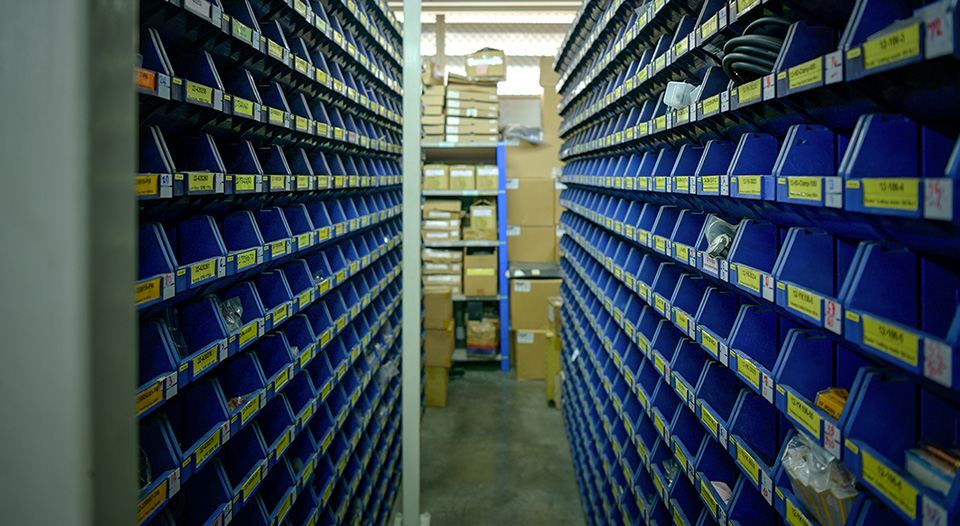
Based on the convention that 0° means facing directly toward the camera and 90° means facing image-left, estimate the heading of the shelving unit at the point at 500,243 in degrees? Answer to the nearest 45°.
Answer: approximately 0°

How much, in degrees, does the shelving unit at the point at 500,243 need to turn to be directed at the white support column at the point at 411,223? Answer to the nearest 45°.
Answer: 0° — it already faces it

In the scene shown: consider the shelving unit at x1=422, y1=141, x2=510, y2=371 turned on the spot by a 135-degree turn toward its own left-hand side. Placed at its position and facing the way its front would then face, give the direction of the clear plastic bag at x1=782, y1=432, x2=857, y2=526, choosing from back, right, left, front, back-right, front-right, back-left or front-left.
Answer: back-right

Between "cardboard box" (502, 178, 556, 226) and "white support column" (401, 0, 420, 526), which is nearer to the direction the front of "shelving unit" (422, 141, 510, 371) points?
the white support column

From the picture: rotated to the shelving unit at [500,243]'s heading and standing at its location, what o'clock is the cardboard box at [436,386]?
The cardboard box is roughly at 1 o'clock from the shelving unit.

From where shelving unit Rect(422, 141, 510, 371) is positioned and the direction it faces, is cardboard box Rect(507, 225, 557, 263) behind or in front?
behind

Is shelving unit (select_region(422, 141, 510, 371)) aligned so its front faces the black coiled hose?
yes

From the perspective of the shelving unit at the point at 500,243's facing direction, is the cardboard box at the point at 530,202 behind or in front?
behind
